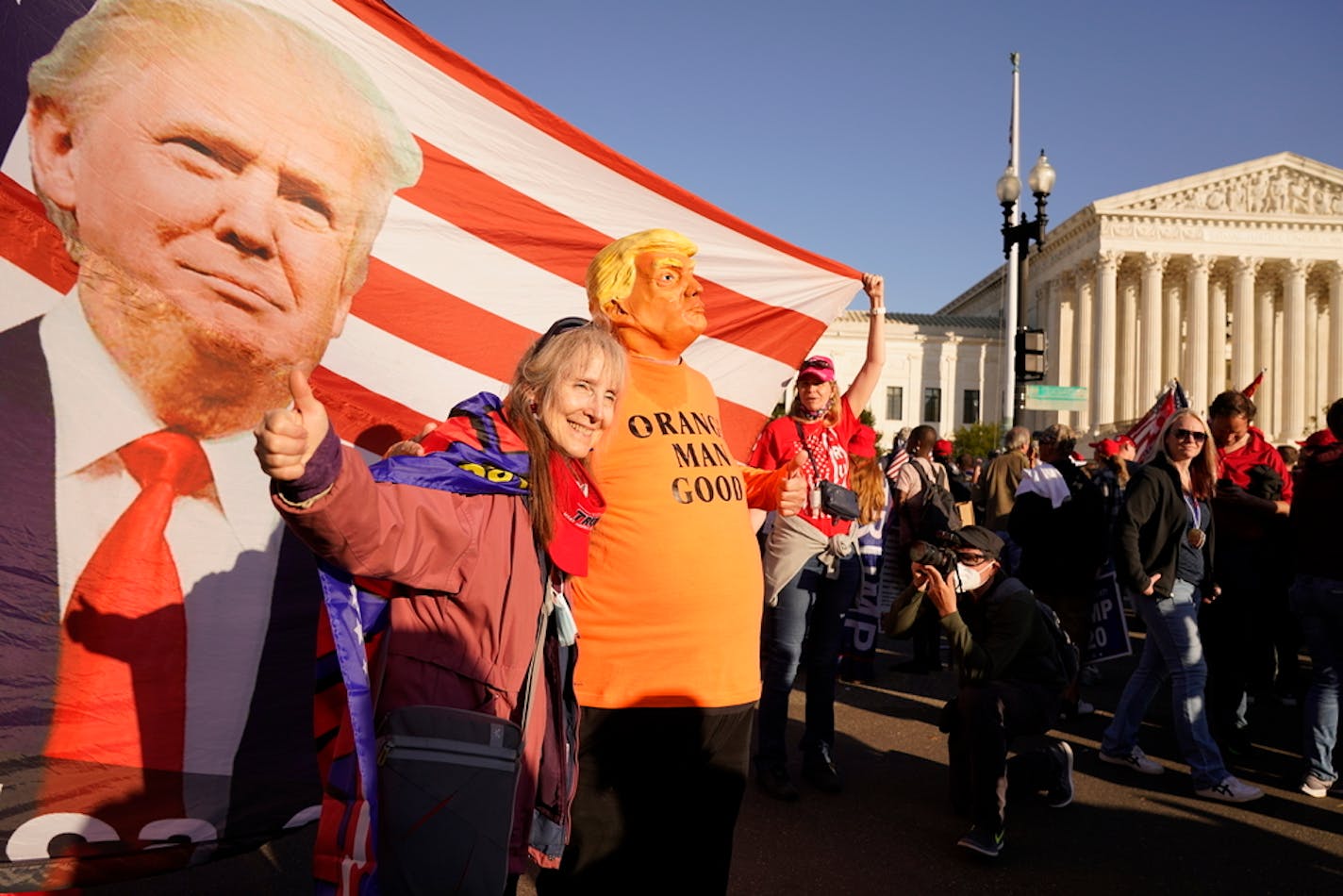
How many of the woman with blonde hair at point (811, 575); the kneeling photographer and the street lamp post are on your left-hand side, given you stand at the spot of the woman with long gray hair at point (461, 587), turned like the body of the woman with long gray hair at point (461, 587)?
3

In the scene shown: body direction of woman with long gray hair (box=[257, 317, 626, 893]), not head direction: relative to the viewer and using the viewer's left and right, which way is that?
facing the viewer and to the right of the viewer

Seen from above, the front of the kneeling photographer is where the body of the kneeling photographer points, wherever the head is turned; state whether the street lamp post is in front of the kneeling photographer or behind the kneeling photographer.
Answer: behind

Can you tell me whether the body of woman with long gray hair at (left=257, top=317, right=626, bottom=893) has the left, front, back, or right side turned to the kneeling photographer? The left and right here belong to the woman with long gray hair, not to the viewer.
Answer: left

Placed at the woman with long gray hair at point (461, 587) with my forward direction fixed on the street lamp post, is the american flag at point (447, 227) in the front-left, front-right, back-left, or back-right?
front-left

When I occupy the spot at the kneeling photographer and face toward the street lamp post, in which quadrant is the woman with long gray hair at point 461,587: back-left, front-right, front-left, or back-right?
back-left

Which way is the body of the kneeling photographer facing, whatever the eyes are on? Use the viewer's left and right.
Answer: facing the viewer and to the left of the viewer

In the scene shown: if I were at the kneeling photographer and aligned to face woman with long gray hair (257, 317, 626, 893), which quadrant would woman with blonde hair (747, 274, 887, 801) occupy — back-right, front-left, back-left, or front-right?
front-right

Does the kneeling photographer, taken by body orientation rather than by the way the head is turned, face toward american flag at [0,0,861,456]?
yes

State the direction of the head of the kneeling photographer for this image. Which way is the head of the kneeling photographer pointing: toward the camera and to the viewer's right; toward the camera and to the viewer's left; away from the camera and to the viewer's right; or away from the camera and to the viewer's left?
toward the camera and to the viewer's left

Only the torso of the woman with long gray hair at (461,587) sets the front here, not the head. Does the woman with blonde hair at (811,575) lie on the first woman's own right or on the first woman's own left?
on the first woman's own left

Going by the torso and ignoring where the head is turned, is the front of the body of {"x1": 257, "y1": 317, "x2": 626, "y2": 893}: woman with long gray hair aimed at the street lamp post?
no

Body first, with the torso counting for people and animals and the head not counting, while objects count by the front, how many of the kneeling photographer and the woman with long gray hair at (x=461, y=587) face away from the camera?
0

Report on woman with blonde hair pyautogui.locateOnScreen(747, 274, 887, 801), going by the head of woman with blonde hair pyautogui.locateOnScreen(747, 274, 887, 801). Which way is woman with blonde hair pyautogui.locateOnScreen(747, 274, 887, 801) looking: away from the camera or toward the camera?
toward the camera
